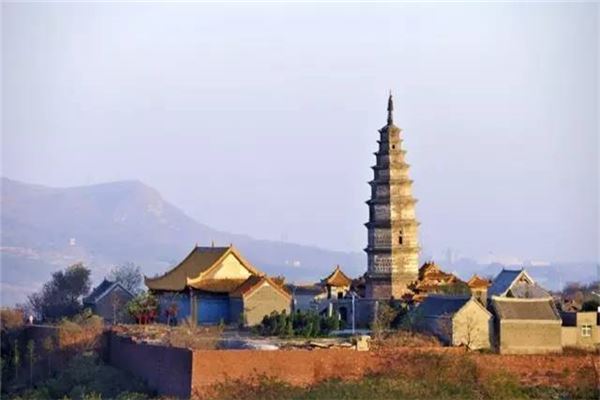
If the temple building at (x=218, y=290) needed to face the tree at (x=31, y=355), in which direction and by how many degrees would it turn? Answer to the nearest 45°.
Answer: approximately 45° to its right

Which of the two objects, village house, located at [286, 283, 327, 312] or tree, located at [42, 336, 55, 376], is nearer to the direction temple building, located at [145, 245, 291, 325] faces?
the tree

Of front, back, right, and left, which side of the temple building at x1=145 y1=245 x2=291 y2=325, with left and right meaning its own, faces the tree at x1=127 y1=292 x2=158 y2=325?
right

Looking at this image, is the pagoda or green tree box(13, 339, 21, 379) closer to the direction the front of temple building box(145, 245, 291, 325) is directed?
the green tree

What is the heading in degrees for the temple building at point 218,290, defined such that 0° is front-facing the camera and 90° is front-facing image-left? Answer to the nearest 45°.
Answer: approximately 45°

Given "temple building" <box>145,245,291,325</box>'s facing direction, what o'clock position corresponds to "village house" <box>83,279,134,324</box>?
The village house is roughly at 3 o'clock from the temple building.

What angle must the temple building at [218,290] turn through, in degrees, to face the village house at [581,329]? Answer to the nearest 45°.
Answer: approximately 90° to its left

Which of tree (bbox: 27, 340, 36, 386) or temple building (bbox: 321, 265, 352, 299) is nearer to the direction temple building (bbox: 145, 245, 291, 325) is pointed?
the tree

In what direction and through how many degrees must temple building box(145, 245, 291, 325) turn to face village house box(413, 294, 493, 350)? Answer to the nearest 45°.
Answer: approximately 90° to its left

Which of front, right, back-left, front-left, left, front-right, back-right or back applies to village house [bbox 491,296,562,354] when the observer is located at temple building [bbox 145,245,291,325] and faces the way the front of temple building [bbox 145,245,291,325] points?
left

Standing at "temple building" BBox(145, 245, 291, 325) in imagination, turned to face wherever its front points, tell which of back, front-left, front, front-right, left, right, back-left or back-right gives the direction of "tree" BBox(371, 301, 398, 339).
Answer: left

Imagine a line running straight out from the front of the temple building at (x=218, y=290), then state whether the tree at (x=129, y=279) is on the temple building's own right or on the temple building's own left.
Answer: on the temple building's own right
